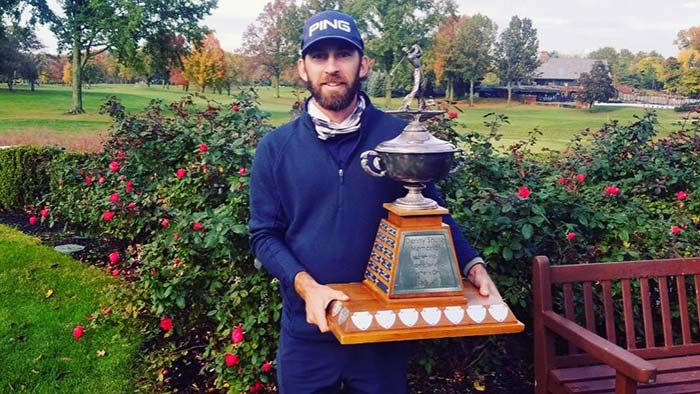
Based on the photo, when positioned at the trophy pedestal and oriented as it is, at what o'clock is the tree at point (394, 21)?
The tree is roughly at 6 o'clock from the trophy pedestal.

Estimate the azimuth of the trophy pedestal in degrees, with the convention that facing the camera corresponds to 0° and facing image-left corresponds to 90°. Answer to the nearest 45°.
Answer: approximately 0°

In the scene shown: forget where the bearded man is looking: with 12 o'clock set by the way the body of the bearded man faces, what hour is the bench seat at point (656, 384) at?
The bench seat is roughly at 8 o'clock from the bearded man.
